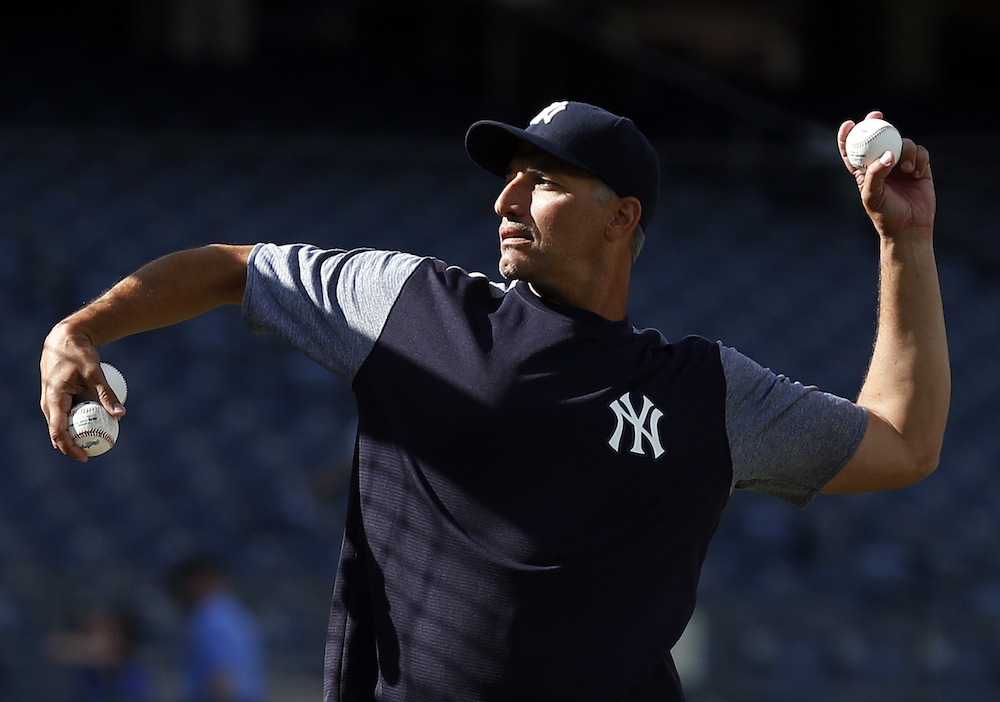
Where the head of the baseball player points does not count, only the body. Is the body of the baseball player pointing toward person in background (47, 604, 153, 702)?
no

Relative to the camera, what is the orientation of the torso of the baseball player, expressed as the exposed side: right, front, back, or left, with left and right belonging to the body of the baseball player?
front

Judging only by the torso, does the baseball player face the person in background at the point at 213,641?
no
